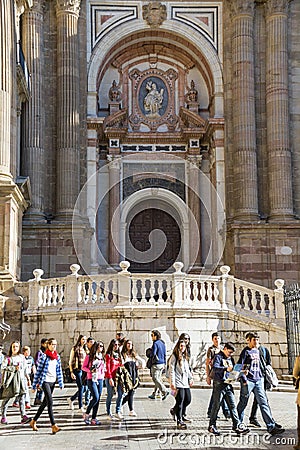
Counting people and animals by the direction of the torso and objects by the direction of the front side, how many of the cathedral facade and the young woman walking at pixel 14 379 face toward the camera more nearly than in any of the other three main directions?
2

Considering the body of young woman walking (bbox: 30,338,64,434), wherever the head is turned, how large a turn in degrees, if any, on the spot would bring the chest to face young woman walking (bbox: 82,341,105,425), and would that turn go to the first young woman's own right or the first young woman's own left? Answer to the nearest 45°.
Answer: approximately 90° to the first young woman's own left

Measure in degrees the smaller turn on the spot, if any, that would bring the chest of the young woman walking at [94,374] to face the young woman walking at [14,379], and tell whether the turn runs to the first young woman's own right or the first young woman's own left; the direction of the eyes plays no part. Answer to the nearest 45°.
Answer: approximately 135° to the first young woman's own right

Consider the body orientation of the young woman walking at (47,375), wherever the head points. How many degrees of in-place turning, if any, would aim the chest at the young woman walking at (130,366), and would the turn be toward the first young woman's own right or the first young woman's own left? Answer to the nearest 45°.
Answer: approximately 90° to the first young woman's own left

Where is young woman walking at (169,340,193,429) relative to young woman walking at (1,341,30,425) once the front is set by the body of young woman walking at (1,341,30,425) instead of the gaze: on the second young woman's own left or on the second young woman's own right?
on the second young woman's own left

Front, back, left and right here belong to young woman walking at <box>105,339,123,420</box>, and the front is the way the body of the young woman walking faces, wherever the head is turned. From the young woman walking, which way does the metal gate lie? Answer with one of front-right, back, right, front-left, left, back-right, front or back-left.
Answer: left

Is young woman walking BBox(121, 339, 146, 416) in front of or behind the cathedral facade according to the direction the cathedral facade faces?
in front

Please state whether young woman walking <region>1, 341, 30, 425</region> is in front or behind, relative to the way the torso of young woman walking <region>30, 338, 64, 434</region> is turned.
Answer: behind

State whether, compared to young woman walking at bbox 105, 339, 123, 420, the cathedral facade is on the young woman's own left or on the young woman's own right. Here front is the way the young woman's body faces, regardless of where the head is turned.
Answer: on the young woman's own left

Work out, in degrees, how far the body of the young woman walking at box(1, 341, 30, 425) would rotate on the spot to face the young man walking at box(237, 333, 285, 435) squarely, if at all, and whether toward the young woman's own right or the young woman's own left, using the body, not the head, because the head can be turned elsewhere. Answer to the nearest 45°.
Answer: approximately 45° to the young woman's own left

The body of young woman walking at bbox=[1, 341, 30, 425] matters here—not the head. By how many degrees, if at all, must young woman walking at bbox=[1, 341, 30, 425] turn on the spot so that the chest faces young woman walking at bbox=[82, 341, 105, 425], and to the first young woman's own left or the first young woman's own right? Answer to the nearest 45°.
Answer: approximately 90° to the first young woman's own left

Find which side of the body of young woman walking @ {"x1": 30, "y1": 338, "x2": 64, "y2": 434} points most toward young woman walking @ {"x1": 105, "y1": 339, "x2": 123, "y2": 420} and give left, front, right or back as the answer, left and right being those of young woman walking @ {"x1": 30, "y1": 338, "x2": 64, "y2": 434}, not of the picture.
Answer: left

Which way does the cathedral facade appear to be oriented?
toward the camera
